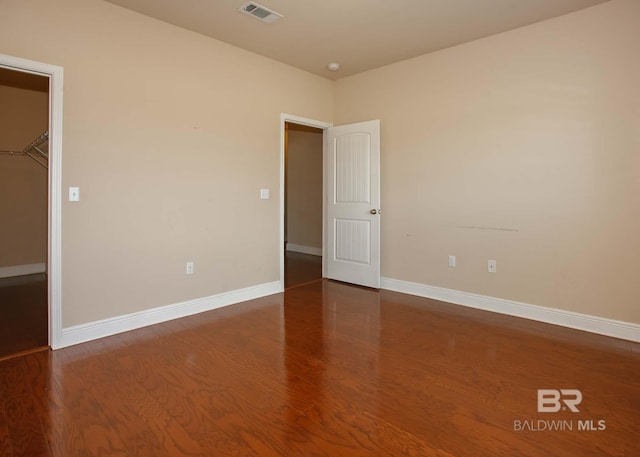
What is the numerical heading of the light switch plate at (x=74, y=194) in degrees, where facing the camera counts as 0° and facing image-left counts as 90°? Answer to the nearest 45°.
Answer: approximately 0°

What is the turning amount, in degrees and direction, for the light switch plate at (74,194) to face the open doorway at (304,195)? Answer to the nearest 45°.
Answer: approximately 135° to its left
